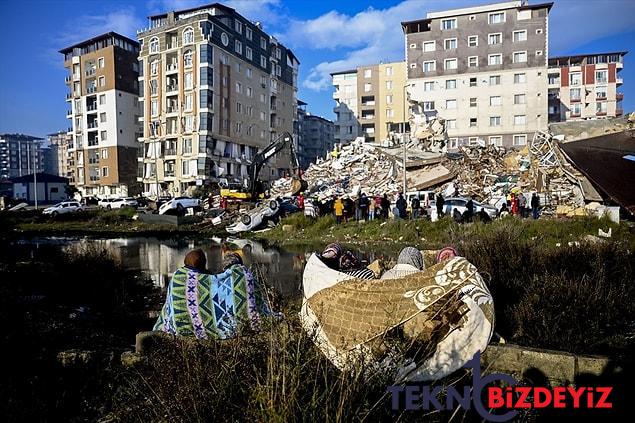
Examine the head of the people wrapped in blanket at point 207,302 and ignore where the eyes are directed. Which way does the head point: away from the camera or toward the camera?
away from the camera

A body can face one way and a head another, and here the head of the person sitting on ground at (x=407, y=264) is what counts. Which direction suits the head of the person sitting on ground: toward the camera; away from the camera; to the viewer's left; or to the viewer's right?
away from the camera

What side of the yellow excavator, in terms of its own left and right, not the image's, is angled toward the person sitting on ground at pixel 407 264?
right

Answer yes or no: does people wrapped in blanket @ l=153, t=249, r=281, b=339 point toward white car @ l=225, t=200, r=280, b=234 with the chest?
yes

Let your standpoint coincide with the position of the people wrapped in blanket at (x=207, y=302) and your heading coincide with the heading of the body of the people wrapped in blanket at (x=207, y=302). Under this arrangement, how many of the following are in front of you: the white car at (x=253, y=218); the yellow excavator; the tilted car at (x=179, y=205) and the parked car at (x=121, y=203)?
4

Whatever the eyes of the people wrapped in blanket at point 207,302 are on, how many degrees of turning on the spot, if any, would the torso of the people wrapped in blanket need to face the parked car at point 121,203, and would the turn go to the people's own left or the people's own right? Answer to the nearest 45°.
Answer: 0° — they already face it

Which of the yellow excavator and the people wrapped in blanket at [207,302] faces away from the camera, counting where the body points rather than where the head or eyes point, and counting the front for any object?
the people wrapped in blanket

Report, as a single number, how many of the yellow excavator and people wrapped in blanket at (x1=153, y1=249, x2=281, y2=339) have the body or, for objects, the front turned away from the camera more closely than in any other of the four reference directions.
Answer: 1

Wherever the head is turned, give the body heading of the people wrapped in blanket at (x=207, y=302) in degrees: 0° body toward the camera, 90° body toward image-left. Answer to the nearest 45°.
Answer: approximately 180°

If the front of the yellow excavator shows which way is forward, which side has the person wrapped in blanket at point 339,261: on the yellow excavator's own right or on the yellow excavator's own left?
on the yellow excavator's own right

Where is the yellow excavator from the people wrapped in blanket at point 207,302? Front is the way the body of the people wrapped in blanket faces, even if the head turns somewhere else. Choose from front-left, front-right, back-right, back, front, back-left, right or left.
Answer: front

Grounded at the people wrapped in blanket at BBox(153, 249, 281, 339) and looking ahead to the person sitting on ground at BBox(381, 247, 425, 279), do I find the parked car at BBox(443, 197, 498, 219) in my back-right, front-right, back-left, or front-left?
front-left

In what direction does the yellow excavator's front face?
to the viewer's right

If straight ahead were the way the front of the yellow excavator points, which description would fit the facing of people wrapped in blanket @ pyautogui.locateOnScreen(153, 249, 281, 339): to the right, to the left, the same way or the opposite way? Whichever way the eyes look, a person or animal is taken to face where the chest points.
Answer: to the left

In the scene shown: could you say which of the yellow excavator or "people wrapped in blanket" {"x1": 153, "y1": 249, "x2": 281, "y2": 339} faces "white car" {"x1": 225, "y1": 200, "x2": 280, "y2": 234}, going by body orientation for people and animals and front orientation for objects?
the people wrapped in blanket

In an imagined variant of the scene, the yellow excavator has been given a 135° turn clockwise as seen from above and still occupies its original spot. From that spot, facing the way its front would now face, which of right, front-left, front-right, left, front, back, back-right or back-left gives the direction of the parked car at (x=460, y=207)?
left
